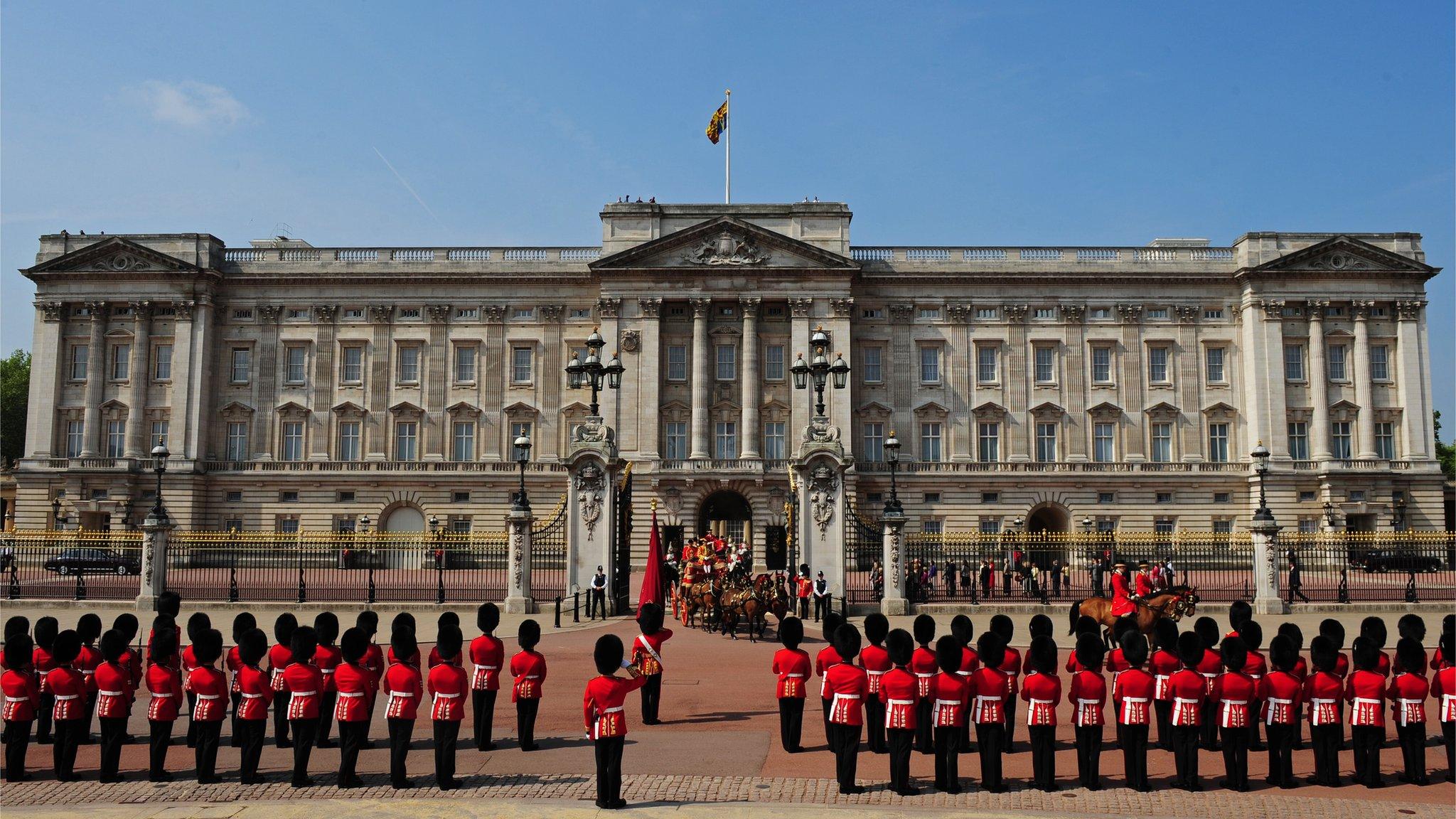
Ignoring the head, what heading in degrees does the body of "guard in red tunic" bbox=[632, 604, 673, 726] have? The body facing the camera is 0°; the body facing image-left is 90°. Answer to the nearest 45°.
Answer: approximately 180°

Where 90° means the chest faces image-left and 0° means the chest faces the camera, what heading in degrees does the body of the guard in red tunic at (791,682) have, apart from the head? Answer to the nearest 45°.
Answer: approximately 180°

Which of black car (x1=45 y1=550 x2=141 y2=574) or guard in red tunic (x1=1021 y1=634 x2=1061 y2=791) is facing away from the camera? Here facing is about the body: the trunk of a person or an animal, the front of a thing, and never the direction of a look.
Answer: the guard in red tunic

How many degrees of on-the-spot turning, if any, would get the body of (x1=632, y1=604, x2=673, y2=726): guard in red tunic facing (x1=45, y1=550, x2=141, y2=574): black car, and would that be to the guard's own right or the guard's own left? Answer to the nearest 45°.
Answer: approximately 45° to the guard's own left

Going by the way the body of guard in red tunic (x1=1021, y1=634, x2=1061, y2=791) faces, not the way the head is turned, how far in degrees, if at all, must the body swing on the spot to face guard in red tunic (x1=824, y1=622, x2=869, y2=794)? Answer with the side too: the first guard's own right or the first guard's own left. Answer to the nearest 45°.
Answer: approximately 90° to the first guard's own left

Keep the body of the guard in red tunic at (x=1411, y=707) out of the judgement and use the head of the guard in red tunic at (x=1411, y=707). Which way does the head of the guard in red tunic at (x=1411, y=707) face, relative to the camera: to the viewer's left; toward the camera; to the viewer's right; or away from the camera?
away from the camera

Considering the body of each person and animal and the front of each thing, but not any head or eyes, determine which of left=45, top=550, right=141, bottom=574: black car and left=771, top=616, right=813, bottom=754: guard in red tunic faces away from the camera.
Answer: the guard in red tunic

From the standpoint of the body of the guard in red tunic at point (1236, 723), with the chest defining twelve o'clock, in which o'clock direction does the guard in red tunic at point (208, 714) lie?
the guard in red tunic at point (208, 714) is roughly at 8 o'clock from the guard in red tunic at point (1236, 723).

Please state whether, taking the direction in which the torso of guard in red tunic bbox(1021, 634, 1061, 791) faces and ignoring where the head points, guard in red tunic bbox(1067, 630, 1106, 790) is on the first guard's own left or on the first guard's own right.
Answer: on the first guard's own right

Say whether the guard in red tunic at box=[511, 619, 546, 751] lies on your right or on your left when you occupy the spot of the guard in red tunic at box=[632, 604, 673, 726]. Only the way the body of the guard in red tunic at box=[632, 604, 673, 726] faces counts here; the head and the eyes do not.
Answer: on your left

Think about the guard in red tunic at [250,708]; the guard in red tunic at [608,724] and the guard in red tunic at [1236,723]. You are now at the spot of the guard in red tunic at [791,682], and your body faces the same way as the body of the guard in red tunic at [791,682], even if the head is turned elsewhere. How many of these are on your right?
1
